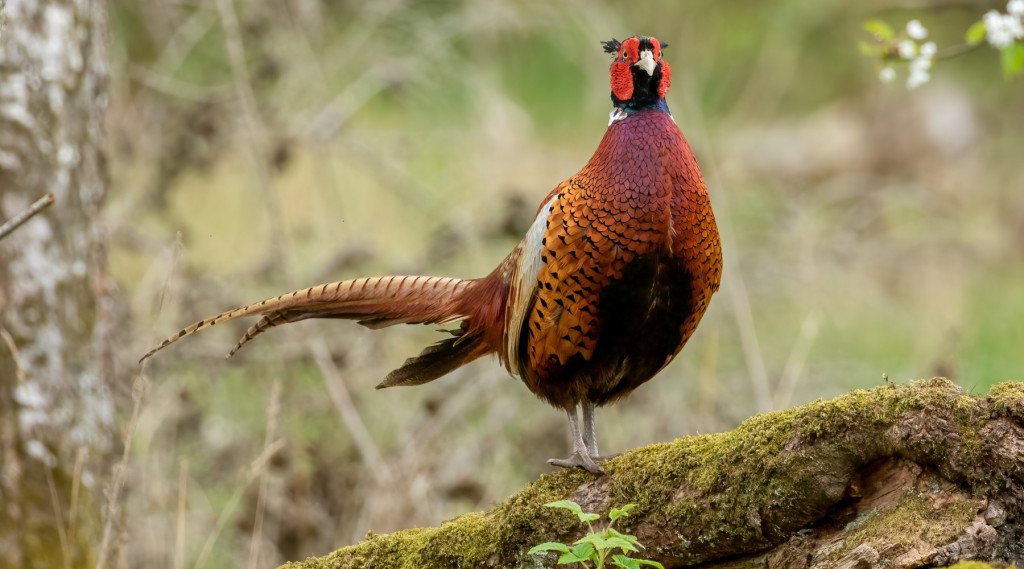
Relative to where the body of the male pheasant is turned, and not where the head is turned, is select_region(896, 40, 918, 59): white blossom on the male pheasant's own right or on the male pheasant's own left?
on the male pheasant's own left

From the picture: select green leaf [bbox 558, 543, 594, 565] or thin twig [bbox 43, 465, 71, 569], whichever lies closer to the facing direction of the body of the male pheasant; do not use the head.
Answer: the green leaf

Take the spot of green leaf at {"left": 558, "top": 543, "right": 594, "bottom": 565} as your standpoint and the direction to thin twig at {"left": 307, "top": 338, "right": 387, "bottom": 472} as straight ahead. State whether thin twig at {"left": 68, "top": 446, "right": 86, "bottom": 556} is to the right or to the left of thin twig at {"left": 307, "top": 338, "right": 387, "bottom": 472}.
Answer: left

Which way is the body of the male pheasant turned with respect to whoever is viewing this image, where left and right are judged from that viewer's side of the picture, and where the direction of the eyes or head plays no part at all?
facing the viewer and to the right of the viewer

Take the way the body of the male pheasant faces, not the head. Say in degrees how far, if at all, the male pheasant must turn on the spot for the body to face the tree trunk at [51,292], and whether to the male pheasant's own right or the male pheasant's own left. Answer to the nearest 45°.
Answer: approximately 135° to the male pheasant's own right

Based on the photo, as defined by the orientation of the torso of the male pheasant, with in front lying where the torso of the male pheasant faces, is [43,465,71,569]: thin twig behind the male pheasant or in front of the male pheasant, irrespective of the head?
behind

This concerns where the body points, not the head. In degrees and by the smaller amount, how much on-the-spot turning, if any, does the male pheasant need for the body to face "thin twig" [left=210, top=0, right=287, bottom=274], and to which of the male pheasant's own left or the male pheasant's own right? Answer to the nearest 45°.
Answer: approximately 180°

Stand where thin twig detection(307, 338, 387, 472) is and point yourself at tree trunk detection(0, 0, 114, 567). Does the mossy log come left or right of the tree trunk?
left

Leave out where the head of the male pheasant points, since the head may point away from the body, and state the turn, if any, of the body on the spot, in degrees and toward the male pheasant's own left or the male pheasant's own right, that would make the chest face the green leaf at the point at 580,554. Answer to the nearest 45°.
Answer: approximately 45° to the male pheasant's own right
